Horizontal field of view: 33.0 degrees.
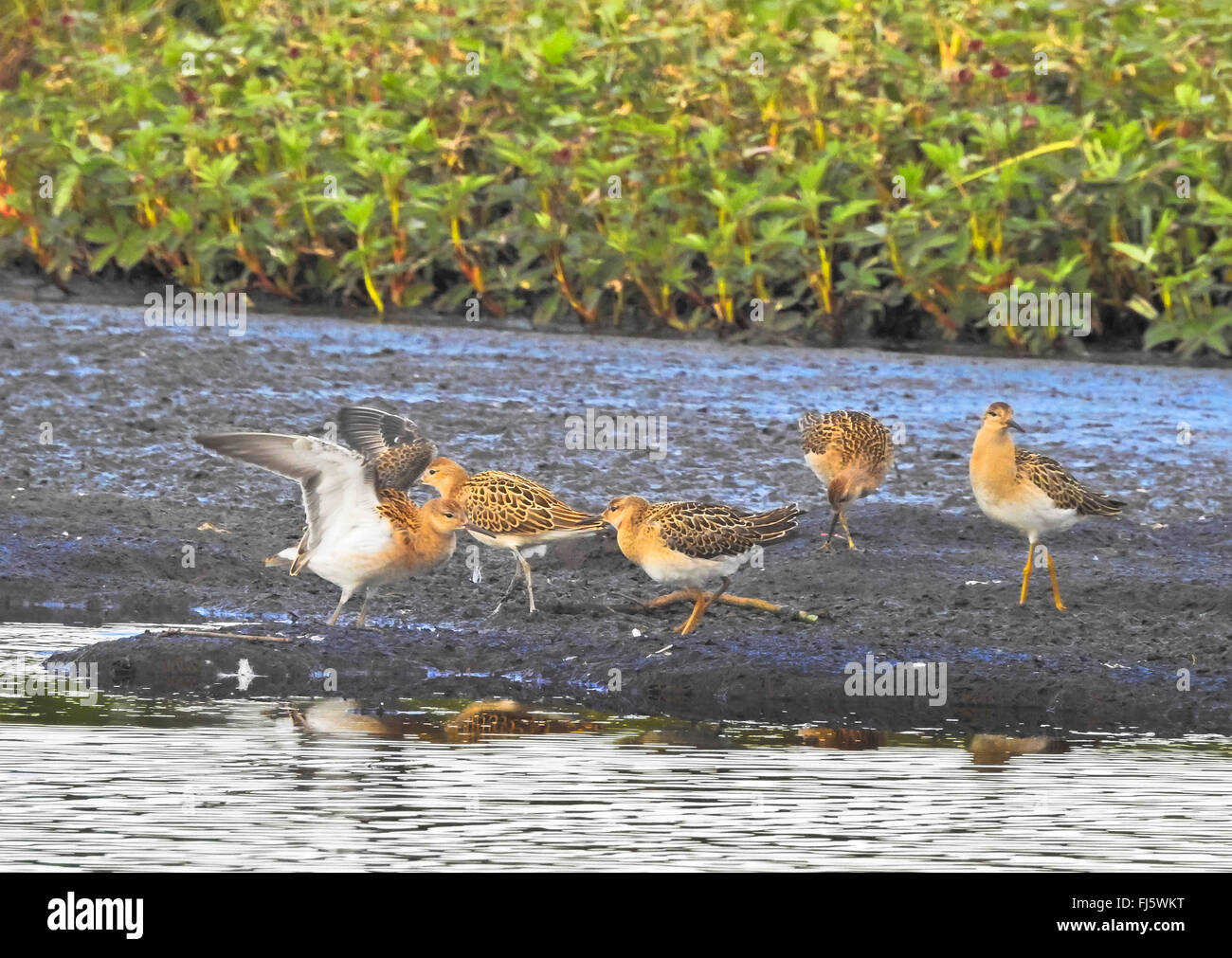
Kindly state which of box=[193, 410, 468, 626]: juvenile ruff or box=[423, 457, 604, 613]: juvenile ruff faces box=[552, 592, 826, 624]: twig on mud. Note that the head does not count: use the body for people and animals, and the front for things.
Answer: box=[193, 410, 468, 626]: juvenile ruff

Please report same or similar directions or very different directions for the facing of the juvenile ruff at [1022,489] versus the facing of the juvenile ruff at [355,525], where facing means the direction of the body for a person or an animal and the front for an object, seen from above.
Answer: very different directions

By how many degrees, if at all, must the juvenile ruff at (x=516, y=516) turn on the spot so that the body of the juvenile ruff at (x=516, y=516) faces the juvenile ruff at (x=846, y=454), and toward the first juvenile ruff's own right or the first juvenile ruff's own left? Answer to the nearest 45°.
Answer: approximately 135° to the first juvenile ruff's own right

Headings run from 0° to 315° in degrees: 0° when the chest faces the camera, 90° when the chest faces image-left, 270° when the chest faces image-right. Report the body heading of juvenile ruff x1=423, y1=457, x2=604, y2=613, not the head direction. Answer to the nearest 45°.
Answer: approximately 90°

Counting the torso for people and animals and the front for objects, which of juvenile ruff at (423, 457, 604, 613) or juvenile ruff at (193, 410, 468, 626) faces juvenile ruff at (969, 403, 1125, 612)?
juvenile ruff at (193, 410, 468, 626)

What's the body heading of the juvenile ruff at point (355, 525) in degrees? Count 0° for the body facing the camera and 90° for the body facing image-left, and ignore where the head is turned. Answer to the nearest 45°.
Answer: approximately 270°

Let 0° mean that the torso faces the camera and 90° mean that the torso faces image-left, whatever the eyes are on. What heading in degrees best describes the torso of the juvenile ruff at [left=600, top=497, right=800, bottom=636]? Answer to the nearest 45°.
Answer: approximately 90°

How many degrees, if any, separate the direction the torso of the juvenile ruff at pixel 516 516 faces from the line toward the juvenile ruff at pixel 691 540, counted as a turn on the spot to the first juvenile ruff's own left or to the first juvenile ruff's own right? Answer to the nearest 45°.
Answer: approximately 135° to the first juvenile ruff's own left

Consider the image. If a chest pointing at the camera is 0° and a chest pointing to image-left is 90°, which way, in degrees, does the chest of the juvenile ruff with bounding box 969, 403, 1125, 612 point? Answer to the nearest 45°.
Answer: approximately 45°
